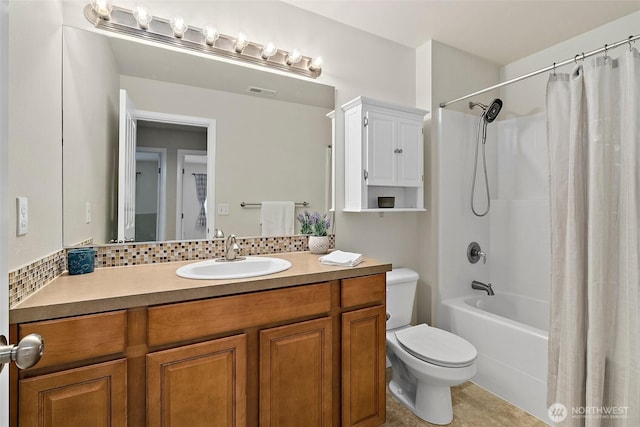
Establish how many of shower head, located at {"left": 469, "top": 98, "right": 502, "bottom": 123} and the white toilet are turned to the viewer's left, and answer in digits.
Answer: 0

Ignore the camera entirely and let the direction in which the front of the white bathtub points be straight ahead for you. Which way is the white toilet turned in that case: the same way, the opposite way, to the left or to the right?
to the left

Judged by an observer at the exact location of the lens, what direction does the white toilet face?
facing the viewer and to the right of the viewer

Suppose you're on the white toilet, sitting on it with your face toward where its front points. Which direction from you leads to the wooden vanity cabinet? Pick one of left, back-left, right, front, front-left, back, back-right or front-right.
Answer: right

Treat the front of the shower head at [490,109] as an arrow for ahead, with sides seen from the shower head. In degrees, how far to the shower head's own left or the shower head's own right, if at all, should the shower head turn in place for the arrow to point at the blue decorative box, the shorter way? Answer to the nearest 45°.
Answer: approximately 90° to the shower head's own right

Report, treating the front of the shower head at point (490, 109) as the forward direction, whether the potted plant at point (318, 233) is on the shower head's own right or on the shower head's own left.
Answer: on the shower head's own right

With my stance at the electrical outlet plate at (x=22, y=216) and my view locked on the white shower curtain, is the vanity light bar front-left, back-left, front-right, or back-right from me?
front-left

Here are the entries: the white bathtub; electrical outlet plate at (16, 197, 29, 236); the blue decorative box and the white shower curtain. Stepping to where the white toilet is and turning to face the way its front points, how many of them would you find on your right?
2

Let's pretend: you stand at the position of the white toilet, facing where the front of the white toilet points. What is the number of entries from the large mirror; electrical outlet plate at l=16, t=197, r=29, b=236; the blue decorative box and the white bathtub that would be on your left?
1

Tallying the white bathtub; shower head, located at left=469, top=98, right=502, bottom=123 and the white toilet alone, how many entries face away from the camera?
0

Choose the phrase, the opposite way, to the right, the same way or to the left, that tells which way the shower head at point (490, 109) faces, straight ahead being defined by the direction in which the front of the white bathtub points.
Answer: to the left

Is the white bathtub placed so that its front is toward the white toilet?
yes

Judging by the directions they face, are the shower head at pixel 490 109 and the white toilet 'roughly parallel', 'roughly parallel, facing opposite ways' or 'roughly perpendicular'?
roughly parallel
